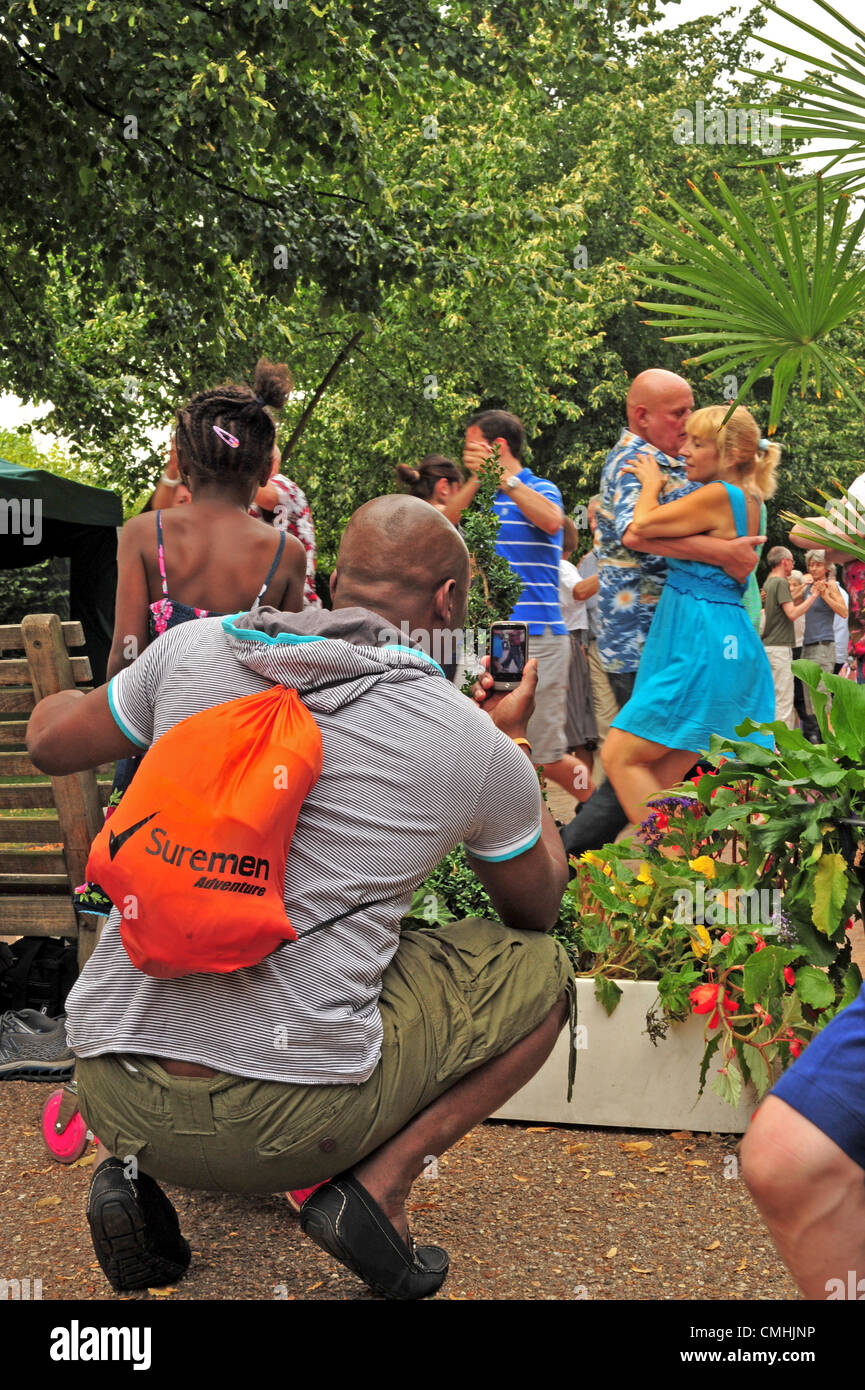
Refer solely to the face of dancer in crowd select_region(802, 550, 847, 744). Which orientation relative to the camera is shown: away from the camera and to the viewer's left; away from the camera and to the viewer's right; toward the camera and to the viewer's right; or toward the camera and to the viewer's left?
toward the camera and to the viewer's left

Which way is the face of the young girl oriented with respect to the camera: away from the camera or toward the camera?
away from the camera

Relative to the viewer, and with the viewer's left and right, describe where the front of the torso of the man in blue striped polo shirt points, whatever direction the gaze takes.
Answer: facing to the left of the viewer

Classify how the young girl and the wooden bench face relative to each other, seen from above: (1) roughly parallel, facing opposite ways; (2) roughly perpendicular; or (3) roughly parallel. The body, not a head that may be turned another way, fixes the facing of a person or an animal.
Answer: roughly parallel

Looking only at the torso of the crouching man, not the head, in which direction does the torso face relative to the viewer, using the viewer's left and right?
facing away from the viewer and to the right of the viewer

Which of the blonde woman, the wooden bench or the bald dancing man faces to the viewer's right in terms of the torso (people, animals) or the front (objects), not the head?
the bald dancing man

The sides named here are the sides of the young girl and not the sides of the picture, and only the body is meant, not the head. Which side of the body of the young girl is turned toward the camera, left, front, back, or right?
back

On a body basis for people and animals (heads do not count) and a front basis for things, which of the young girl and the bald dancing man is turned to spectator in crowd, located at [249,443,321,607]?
the young girl

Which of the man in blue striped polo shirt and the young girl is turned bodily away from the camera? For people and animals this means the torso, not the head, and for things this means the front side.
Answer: the young girl

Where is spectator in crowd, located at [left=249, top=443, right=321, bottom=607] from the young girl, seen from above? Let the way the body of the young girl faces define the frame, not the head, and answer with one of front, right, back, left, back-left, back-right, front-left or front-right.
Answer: front

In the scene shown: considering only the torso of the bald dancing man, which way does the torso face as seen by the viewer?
to the viewer's right

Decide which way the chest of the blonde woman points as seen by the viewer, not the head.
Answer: to the viewer's left

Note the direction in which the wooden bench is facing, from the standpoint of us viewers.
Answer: facing away from the viewer

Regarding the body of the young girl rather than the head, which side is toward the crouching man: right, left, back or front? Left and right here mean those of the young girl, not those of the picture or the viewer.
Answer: back
